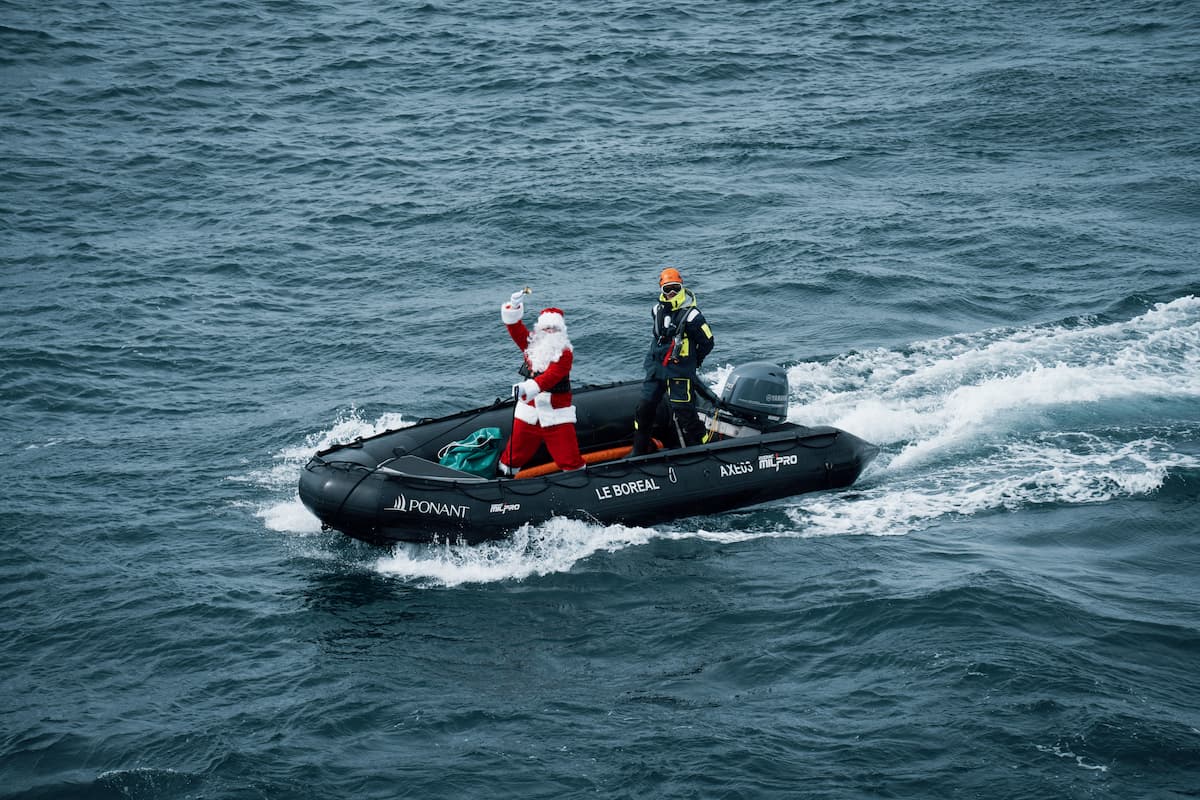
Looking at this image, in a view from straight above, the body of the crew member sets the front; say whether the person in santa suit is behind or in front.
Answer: in front

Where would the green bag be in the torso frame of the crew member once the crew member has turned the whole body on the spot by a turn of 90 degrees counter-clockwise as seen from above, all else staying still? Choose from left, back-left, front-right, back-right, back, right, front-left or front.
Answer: back-right

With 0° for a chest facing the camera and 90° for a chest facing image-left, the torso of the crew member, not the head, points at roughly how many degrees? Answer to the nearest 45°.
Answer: approximately 45°

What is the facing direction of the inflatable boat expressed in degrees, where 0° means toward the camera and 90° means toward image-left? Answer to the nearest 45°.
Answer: approximately 45°
